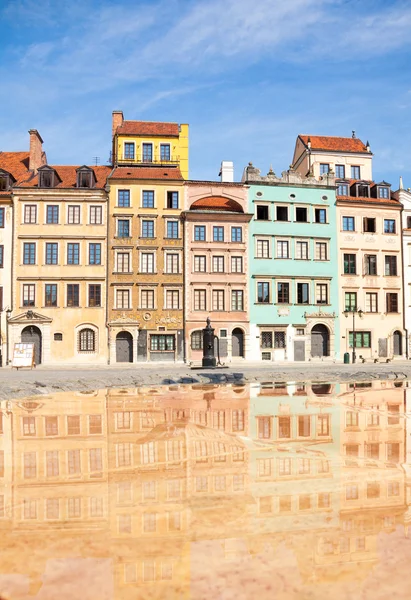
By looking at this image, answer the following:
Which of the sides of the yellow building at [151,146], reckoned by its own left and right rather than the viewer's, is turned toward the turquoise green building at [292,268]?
left

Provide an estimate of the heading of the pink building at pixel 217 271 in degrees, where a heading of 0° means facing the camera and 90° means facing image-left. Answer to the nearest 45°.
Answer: approximately 0°
